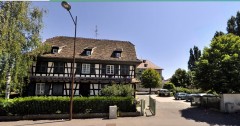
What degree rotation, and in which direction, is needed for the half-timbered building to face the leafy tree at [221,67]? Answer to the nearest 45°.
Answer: approximately 90° to its left

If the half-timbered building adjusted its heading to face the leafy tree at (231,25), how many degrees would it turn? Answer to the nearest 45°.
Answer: approximately 135° to its left

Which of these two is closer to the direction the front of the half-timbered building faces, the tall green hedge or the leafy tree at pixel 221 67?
the tall green hedge

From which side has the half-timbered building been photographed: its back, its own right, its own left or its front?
front

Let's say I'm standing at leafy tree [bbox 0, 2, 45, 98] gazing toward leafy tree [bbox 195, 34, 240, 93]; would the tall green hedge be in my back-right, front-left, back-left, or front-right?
front-right

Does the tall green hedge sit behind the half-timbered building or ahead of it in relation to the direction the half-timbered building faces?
ahead

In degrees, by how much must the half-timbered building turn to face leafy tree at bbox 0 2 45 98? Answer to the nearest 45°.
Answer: approximately 45° to its right
